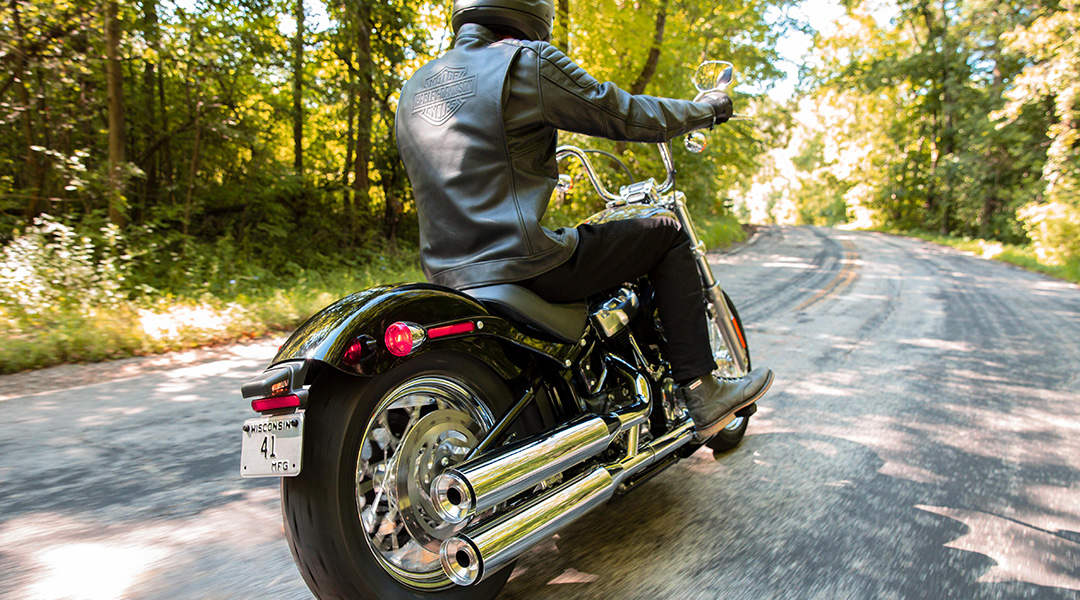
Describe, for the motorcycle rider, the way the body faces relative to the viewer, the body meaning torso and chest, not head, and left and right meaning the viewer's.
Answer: facing away from the viewer and to the right of the viewer

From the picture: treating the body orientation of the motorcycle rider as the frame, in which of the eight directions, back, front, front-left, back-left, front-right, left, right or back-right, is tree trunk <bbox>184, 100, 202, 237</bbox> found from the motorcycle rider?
left

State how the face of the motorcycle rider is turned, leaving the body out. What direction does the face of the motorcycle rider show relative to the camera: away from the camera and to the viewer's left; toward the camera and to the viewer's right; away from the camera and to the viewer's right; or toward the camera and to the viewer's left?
away from the camera and to the viewer's right

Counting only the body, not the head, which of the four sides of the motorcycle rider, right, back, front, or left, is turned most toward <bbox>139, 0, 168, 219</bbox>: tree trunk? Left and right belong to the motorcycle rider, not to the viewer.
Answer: left

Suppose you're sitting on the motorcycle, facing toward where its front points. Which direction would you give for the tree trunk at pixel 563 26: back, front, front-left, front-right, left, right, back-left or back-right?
front-left

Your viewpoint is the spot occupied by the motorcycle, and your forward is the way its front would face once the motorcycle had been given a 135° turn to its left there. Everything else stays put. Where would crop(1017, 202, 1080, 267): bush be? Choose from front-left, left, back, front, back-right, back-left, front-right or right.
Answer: back-right

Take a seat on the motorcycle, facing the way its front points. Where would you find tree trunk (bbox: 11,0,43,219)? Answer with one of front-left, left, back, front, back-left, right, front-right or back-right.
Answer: left

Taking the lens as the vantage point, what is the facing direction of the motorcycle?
facing away from the viewer and to the right of the viewer

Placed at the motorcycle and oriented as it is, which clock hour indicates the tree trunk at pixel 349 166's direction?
The tree trunk is roughly at 10 o'clock from the motorcycle.

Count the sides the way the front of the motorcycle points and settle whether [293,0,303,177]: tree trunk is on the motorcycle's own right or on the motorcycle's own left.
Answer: on the motorcycle's own left

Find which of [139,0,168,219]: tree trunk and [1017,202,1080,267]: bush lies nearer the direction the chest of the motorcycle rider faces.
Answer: the bush
